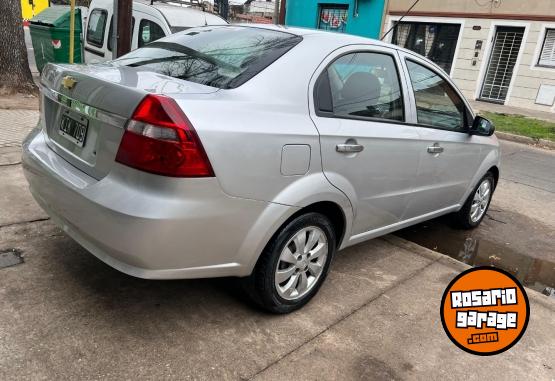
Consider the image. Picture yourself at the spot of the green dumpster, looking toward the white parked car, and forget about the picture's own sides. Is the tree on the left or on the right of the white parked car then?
right

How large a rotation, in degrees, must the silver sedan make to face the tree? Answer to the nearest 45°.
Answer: approximately 90° to its left

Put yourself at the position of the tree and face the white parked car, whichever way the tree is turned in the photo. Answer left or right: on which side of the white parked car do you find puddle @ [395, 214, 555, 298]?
right

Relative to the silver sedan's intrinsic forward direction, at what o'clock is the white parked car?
The white parked car is roughly at 10 o'clock from the silver sedan.

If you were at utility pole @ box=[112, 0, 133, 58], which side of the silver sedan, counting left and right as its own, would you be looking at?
left

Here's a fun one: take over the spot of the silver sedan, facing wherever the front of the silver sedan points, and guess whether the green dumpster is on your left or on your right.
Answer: on your left

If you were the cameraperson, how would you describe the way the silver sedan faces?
facing away from the viewer and to the right of the viewer
